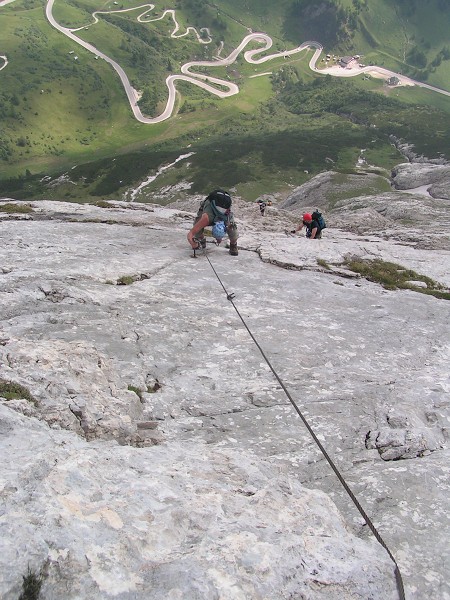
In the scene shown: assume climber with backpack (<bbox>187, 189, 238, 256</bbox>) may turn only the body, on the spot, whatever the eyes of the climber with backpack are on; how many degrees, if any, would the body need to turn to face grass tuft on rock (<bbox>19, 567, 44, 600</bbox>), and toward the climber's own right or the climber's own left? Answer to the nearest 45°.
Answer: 0° — they already face it

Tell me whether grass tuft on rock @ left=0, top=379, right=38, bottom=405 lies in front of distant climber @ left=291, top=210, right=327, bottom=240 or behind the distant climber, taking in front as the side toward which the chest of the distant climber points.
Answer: in front

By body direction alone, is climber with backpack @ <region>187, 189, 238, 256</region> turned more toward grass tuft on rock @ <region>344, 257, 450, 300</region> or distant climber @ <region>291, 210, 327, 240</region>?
the grass tuft on rock

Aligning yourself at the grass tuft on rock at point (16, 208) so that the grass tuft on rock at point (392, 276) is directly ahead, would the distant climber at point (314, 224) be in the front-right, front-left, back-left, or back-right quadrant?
front-left

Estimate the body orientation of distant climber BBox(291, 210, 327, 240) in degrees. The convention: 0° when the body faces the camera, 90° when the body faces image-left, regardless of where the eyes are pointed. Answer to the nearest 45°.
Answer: approximately 45°

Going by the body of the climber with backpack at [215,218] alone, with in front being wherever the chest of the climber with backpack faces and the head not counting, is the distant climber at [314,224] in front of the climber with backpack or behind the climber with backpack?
behind

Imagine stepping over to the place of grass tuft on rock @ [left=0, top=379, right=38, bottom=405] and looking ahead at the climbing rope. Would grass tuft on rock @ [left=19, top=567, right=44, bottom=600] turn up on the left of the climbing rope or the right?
right

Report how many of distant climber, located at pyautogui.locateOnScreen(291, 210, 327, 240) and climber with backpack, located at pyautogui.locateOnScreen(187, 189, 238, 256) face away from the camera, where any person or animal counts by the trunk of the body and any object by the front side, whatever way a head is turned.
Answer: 0

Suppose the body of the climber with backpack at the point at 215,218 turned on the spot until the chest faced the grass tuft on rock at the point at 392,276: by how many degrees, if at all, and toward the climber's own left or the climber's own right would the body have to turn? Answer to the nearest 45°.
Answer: approximately 90° to the climber's own left

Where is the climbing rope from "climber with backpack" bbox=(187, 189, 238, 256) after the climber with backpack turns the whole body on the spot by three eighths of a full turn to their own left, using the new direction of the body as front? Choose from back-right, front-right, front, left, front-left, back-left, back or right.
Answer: back-right

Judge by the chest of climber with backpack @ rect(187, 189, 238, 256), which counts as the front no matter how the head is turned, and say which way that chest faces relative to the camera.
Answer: toward the camera
